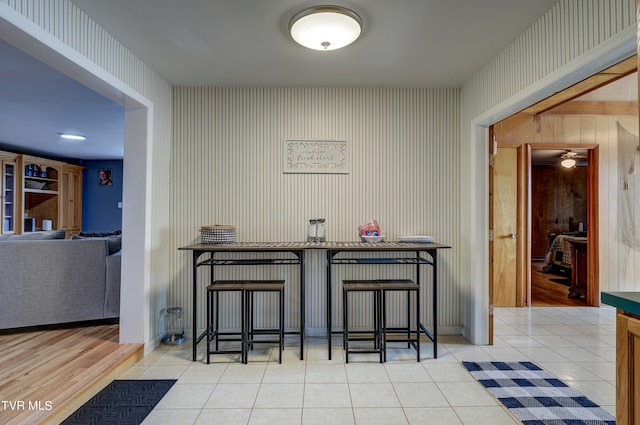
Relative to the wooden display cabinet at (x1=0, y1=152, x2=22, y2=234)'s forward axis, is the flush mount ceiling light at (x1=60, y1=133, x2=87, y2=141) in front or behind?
in front

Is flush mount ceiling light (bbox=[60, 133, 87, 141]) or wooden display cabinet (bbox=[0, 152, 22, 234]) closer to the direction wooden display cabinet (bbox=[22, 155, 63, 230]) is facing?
the flush mount ceiling light

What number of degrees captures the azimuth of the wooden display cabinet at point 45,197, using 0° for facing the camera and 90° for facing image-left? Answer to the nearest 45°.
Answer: approximately 315°

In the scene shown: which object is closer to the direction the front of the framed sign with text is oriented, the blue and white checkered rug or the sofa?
the blue and white checkered rug

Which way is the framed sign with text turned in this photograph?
toward the camera

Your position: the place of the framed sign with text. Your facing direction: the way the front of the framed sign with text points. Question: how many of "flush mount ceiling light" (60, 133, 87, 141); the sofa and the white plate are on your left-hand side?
1

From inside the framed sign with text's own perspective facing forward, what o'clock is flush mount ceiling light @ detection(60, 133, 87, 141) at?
The flush mount ceiling light is roughly at 4 o'clock from the framed sign with text.

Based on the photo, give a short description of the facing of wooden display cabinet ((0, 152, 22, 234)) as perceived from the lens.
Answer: facing the viewer and to the right of the viewer

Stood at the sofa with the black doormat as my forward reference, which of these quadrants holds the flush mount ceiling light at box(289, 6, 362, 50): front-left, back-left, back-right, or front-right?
front-left

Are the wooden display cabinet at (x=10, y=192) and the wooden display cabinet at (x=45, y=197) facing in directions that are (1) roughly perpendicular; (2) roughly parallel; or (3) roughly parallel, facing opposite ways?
roughly parallel

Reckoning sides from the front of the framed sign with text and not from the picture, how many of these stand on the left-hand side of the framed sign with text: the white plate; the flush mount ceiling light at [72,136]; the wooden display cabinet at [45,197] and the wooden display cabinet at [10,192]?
1

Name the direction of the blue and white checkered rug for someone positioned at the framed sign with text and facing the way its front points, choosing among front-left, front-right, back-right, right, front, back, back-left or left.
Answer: front-left

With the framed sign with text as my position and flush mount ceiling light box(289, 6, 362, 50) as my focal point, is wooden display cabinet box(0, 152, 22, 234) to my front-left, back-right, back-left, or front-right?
back-right

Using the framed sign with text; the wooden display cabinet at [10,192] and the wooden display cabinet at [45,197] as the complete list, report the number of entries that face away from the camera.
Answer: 0

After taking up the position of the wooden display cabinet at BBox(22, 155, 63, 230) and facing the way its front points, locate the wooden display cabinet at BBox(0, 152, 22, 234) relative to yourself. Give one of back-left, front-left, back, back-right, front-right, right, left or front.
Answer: right

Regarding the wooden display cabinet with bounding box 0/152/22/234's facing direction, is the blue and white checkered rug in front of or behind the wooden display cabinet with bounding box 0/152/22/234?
in front

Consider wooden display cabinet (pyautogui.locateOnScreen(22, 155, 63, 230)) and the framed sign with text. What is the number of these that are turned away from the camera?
0
